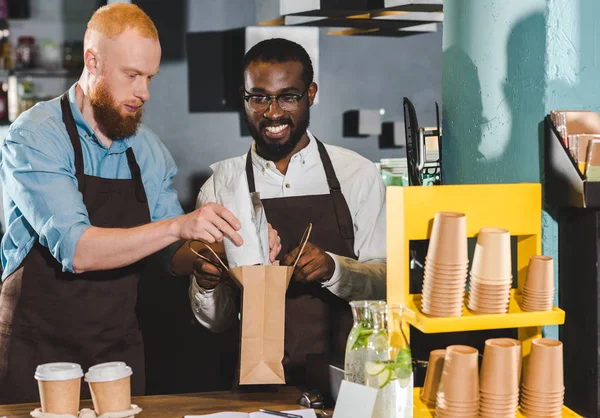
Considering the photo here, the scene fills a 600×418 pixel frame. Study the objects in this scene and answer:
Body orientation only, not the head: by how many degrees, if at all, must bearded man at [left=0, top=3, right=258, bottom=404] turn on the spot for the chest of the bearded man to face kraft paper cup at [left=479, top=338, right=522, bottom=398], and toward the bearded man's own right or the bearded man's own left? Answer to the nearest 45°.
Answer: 0° — they already face it

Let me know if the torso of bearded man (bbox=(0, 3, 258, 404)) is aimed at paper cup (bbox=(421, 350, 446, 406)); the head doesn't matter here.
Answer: yes

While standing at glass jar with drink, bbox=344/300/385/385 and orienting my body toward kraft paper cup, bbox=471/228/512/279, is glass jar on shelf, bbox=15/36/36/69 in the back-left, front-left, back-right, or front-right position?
back-left

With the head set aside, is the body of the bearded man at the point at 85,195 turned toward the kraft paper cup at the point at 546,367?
yes

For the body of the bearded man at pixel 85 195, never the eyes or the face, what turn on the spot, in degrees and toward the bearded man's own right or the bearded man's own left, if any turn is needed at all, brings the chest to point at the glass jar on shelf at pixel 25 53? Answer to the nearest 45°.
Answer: approximately 135° to the bearded man's own left

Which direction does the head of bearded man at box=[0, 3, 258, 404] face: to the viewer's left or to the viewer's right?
to the viewer's right

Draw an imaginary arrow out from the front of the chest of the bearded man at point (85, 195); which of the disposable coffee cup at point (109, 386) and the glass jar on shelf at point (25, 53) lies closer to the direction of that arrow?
the disposable coffee cup

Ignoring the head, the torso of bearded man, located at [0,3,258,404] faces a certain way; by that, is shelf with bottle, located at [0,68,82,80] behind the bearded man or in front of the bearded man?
behind

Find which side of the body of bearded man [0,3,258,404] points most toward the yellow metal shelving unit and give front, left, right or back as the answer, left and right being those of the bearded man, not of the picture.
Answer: front

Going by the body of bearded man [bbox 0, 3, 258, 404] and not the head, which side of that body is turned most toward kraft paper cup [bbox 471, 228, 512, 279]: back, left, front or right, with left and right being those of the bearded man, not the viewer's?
front

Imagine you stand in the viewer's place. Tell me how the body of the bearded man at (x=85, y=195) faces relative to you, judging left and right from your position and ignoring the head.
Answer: facing the viewer and to the right of the viewer

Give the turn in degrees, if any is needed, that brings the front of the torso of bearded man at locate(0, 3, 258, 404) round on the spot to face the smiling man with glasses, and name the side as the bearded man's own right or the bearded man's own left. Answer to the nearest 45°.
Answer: approximately 45° to the bearded man's own left

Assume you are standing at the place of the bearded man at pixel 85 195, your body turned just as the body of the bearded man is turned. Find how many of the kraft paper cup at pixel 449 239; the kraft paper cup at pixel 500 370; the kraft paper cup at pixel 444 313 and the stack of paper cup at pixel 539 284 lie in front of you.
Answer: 4

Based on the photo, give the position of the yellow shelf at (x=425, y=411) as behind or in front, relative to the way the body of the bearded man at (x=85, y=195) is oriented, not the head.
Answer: in front
